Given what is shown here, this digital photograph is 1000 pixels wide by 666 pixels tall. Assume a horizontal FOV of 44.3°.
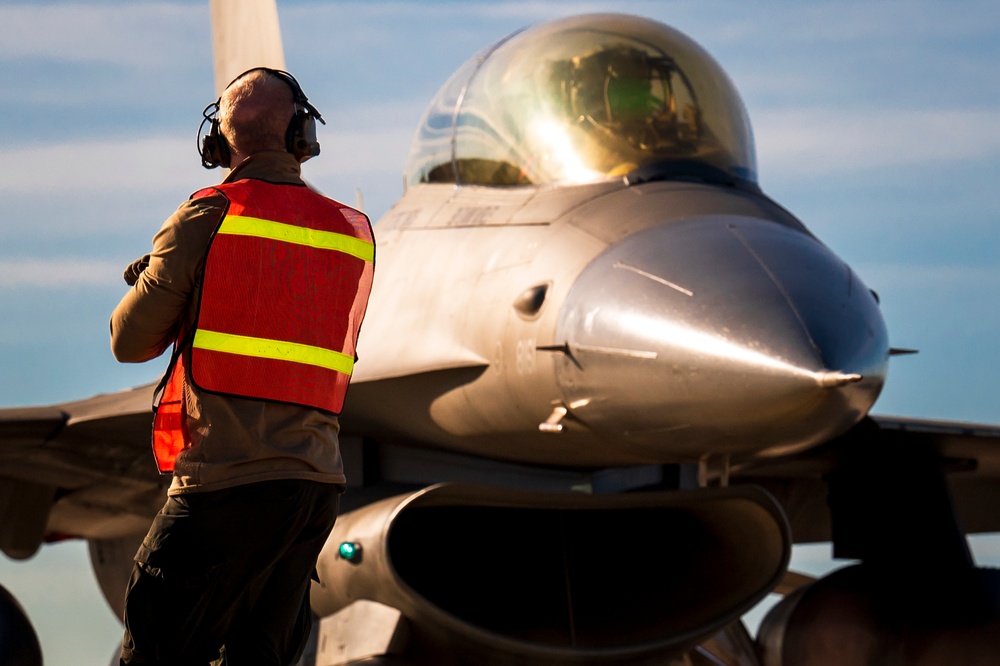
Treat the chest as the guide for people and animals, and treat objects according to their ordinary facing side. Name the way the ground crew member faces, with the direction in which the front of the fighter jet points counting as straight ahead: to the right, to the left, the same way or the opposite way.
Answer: the opposite way

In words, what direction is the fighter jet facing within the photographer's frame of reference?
facing the viewer and to the right of the viewer

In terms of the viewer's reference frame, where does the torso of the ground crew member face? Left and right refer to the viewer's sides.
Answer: facing away from the viewer and to the left of the viewer

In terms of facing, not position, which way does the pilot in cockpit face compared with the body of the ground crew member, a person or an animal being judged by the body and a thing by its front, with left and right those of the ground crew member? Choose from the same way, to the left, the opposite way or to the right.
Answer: the opposite way

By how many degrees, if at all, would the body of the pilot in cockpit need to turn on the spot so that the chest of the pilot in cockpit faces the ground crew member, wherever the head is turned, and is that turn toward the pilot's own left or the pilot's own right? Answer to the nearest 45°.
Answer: approximately 45° to the pilot's own right

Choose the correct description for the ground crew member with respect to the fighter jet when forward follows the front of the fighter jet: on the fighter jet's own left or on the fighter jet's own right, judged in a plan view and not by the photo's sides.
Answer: on the fighter jet's own right
